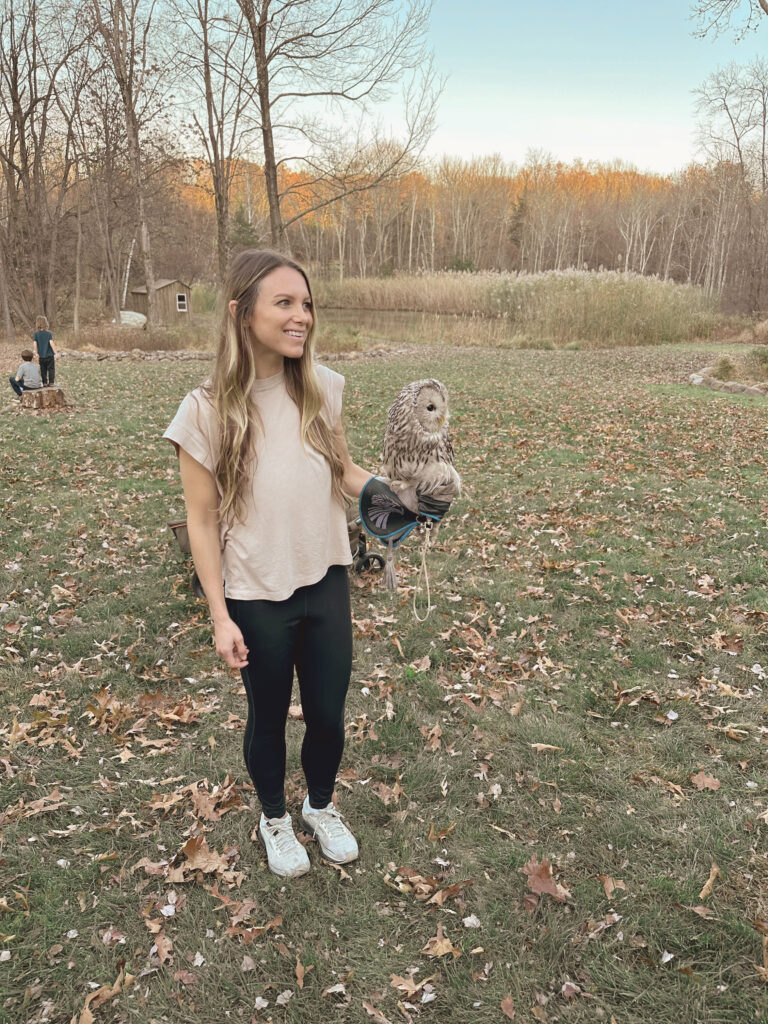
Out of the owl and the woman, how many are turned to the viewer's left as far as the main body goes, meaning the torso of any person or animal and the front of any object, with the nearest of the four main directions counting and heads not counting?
0

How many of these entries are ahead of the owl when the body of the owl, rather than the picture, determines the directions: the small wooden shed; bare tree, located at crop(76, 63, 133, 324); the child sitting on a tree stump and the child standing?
0

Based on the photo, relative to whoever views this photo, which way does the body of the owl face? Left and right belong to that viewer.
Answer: facing the viewer and to the right of the viewer

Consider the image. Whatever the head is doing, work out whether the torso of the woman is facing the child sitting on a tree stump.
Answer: no

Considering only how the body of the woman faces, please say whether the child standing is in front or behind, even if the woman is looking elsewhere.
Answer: behind

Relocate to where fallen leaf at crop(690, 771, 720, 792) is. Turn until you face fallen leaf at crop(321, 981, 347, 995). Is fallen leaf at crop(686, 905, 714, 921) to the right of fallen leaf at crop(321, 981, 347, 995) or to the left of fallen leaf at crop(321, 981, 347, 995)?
left

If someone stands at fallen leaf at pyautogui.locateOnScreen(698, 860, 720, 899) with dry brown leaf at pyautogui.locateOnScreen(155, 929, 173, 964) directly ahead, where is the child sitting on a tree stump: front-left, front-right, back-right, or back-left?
front-right

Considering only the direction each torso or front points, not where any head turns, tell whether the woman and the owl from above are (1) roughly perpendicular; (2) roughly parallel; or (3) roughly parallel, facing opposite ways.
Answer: roughly parallel
